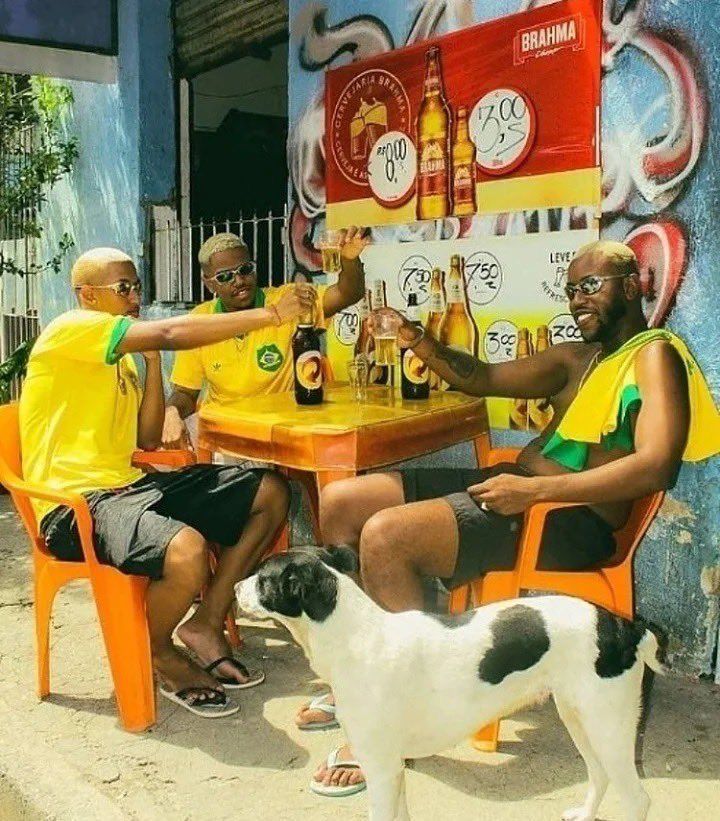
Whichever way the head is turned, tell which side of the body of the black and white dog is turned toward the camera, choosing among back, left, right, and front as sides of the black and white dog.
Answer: left

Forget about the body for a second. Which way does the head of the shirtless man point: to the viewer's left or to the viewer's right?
to the viewer's left

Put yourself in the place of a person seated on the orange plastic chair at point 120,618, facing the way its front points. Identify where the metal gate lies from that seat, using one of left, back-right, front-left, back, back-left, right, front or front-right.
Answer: back-left

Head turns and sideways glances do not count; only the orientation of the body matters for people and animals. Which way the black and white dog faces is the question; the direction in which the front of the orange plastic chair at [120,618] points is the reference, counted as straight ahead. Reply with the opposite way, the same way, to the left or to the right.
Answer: the opposite way

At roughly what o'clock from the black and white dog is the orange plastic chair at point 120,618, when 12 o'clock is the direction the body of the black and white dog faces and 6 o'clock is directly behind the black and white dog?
The orange plastic chair is roughly at 1 o'clock from the black and white dog.

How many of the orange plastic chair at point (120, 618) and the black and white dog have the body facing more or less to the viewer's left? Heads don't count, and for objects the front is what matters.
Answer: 1

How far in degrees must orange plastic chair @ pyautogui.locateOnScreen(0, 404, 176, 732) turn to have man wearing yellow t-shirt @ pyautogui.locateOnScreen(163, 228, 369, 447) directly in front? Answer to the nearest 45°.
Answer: approximately 90° to its left

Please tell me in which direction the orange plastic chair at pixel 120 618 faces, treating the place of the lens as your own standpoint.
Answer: facing the viewer and to the right of the viewer

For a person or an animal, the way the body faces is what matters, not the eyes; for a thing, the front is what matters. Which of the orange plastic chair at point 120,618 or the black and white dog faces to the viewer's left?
the black and white dog

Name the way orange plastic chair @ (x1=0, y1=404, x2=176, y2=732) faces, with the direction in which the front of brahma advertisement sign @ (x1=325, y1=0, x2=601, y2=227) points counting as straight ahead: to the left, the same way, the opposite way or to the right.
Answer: to the left

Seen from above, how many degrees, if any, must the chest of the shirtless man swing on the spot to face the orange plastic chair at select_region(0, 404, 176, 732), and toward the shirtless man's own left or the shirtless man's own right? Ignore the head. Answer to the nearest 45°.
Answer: approximately 45° to the shirtless man's own right

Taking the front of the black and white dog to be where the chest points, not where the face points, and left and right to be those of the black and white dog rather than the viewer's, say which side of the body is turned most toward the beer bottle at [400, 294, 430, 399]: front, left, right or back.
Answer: right

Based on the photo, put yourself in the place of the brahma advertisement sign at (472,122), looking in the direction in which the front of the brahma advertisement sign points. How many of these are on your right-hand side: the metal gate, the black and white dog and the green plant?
2

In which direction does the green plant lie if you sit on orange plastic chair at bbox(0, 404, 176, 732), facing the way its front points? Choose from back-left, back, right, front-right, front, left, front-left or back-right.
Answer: back-left
